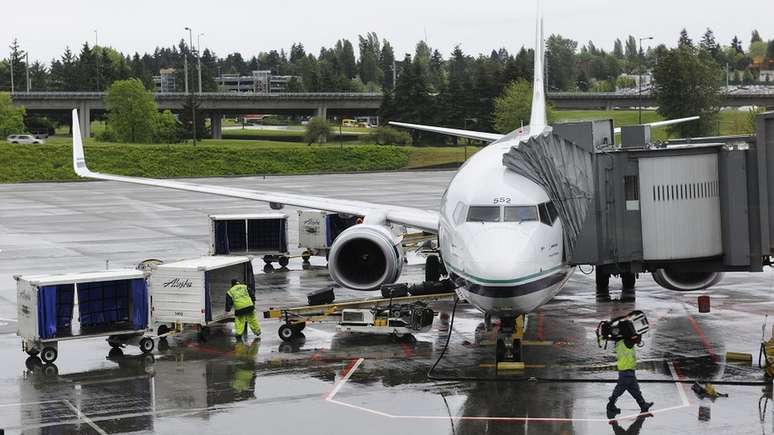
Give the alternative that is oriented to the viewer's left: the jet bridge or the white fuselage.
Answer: the jet bridge

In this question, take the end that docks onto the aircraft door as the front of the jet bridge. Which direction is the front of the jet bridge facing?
to the viewer's left

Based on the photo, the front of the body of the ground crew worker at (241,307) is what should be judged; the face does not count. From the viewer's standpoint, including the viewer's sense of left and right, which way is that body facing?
facing away from the viewer and to the left of the viewer

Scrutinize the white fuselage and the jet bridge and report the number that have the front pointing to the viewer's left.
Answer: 1

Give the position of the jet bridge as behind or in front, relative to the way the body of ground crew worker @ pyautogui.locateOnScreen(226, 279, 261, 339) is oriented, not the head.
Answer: behind

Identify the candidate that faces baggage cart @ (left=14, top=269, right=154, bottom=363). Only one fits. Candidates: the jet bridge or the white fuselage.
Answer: the jet bridge

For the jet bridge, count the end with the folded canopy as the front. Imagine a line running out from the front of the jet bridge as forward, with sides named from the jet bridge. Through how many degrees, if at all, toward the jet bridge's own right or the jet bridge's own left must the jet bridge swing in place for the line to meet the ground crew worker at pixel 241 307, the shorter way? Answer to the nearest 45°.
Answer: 0° — it already faces them
